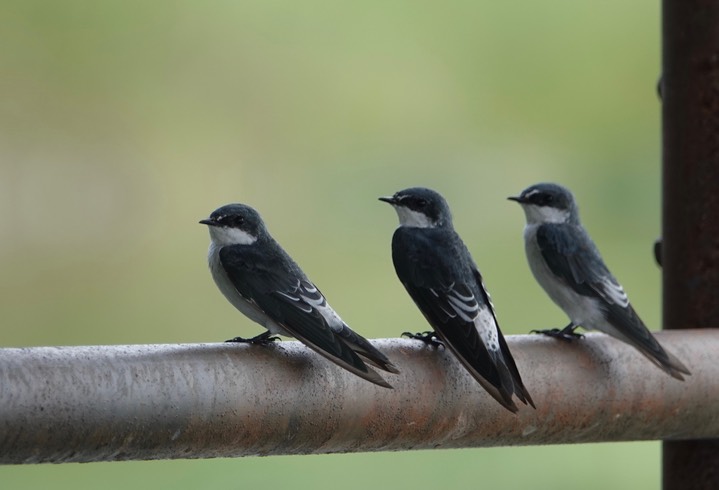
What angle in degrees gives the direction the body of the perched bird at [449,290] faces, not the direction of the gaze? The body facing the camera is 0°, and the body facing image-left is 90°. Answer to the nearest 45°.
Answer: approximately 135°

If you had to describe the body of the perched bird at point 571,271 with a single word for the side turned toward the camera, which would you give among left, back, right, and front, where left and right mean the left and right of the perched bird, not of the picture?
left

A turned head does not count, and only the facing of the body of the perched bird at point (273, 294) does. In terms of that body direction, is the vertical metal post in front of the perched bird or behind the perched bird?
behind

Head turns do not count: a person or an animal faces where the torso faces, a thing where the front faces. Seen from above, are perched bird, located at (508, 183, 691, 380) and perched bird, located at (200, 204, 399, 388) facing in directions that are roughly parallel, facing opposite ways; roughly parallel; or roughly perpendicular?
roughly parallel

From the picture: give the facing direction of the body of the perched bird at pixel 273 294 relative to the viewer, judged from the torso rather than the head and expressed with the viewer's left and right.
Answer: facing to the left of the viewer

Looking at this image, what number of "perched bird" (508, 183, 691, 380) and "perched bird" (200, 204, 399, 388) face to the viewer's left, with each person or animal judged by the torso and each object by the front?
2
